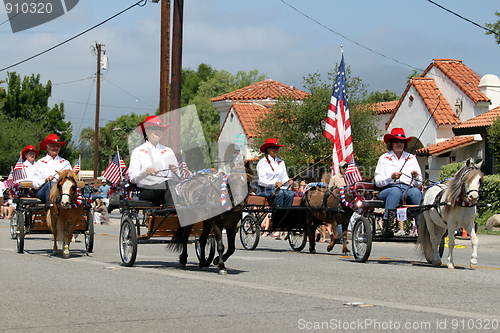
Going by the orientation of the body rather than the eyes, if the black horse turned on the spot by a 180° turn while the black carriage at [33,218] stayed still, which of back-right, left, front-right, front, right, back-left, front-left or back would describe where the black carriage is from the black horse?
front

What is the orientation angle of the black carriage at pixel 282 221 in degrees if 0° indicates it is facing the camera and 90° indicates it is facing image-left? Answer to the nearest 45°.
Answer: approximately 315°

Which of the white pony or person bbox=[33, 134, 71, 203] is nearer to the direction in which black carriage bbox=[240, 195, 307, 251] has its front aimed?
the white pony

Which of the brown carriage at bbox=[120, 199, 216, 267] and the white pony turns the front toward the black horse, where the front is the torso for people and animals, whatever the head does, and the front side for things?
the brown carriage

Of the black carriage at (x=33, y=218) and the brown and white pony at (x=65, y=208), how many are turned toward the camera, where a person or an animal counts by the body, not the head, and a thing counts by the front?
2

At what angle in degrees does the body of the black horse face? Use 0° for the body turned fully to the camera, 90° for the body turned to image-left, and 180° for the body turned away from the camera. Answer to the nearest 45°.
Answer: approximately 315°

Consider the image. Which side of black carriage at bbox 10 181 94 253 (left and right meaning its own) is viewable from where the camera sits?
front

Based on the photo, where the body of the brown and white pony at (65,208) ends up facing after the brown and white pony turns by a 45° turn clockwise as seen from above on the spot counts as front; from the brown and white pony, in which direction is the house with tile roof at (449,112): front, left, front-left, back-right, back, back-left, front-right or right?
back

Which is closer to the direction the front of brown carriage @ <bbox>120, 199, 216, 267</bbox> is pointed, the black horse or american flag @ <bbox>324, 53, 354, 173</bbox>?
the black horse

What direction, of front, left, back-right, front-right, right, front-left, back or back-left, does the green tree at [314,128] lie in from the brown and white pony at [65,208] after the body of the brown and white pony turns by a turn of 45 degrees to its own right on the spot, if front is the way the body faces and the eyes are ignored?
back

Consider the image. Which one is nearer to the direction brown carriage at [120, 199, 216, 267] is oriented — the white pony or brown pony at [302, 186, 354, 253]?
the white pony

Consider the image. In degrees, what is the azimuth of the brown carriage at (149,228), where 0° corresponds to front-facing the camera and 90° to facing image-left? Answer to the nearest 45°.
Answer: approximately 315°
